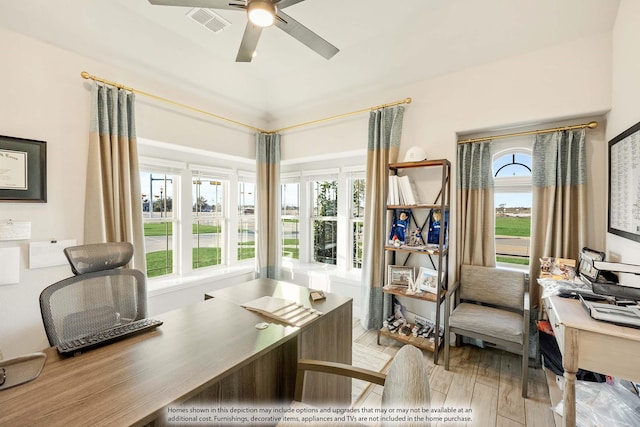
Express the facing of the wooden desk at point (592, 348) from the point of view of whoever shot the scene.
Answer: facing to the left of the viewer

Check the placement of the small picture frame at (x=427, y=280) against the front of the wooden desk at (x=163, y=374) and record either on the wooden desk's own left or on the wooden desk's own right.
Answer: on the wooden desk's own right

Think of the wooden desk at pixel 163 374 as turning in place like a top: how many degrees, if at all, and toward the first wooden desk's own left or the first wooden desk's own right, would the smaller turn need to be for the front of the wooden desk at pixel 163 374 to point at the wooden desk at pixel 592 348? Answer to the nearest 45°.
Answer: approximately 180°

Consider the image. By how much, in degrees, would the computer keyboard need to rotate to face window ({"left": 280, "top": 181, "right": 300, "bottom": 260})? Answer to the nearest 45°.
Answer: approximately 90° to its right

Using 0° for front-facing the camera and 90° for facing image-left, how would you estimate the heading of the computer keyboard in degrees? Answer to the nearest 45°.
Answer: approximately 135°

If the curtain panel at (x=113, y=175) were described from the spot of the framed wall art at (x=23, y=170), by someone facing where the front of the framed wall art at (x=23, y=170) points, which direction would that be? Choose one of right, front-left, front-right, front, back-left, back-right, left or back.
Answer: front-left

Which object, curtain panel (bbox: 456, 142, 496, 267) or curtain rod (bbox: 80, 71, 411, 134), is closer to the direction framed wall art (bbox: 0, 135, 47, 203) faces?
the curtain panel

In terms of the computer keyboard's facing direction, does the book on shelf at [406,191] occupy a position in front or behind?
behind

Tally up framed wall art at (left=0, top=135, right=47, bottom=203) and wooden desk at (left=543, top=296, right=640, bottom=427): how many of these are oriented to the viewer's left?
1

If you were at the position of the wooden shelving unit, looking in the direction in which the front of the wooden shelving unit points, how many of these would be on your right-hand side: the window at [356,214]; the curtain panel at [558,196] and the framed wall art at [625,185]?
1

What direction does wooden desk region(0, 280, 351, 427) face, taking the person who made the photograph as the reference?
facing away from the viewer and to the left of the viewer

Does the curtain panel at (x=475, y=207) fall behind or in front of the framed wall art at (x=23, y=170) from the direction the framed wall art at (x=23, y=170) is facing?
in front

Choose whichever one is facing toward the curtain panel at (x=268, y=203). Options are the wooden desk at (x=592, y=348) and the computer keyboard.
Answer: the wooden desk

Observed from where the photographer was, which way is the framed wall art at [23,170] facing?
facing the viewer and to the right of the viewer
